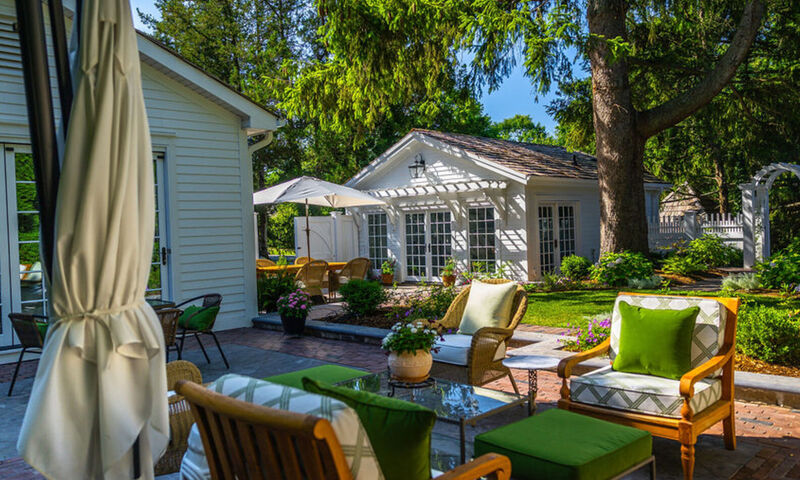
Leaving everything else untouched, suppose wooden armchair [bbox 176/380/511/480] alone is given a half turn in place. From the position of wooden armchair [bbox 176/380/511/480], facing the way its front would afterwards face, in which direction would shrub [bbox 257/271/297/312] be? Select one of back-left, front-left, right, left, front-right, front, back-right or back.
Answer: back-right

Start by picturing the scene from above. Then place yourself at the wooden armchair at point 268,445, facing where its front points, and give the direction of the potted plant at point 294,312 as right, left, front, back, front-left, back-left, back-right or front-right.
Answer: front-left

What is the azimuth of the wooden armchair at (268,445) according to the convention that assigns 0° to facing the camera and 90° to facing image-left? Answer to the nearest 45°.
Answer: approximately 225°

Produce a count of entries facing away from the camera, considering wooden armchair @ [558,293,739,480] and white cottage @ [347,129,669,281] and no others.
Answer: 0

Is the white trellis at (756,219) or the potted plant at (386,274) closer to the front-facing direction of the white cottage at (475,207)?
the potted plant

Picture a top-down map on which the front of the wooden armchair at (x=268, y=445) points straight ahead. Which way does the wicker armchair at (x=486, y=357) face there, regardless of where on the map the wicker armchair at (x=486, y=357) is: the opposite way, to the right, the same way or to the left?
the opposite way

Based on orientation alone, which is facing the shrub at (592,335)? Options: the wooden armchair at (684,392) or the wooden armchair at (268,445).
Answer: the wooden armchair at (268,445)

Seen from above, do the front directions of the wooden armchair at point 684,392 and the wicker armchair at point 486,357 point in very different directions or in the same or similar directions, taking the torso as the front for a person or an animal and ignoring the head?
same or similar directions

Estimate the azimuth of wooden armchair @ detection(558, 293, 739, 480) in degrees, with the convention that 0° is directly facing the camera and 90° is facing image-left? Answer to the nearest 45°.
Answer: approximately 45°

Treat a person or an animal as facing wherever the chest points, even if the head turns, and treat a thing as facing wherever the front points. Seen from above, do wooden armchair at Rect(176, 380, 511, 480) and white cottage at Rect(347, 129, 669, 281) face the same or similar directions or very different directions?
very different directions

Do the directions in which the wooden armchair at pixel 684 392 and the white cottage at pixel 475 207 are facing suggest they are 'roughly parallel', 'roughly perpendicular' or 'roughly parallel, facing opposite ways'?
roughly parallel

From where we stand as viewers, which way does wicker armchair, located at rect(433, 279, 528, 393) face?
facing the viewer and to the left of the viewer

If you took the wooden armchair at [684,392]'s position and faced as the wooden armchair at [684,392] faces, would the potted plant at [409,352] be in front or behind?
in front

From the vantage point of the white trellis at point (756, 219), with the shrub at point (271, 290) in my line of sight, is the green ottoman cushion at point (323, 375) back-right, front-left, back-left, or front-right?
front-left

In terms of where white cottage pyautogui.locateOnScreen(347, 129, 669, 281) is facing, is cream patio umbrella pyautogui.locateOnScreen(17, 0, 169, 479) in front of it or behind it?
in front

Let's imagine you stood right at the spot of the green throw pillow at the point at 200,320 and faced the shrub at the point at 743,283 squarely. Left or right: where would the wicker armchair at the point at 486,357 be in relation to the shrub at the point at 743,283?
right

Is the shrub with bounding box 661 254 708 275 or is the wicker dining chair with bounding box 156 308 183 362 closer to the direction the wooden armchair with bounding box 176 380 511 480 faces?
the shrub

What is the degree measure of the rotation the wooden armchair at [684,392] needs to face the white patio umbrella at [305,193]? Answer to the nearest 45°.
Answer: approximately 90° to its right

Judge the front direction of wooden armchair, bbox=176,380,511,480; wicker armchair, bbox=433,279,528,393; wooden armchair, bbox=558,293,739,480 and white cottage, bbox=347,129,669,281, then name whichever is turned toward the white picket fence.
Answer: wooden armchair, bbox=176,380,511,480

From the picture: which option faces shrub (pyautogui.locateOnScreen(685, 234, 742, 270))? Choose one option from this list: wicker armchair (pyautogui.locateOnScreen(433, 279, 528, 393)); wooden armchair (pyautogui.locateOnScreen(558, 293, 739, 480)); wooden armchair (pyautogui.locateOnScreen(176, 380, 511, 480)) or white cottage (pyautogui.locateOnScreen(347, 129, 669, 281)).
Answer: wooden armchair (pyautogui.locateOnScreen(176, 380, 511, 480))

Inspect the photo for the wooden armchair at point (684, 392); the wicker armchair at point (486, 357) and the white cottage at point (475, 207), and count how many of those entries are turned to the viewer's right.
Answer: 0

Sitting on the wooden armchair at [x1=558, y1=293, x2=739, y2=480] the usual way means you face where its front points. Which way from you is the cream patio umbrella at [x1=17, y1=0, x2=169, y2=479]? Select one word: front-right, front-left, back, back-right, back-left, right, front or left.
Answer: front
